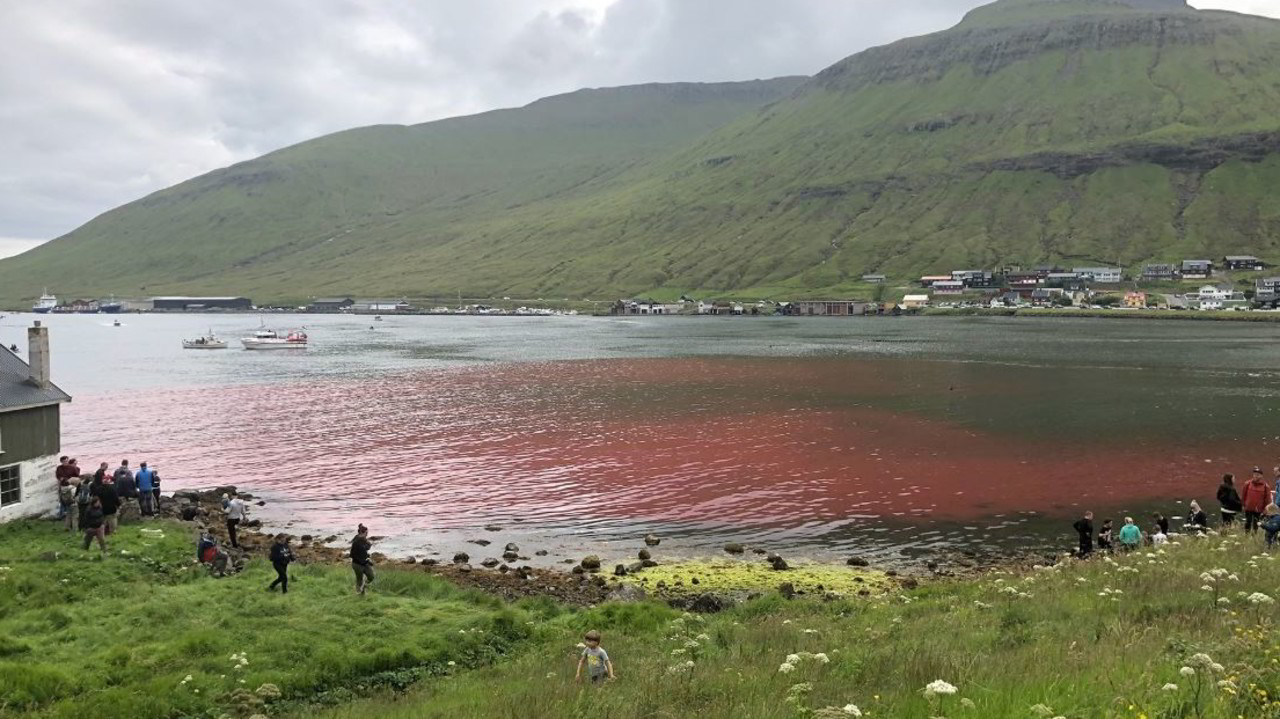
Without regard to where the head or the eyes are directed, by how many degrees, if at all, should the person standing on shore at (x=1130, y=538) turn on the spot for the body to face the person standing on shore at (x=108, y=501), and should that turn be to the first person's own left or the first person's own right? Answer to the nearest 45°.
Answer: approximately 135° to the first person's own left

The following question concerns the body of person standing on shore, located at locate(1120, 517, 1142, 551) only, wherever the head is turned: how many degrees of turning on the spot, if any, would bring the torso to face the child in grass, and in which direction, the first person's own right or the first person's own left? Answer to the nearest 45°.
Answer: approximately 180°

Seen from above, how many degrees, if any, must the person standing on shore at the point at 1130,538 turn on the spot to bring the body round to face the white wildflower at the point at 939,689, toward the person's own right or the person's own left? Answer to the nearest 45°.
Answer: approximately 180°

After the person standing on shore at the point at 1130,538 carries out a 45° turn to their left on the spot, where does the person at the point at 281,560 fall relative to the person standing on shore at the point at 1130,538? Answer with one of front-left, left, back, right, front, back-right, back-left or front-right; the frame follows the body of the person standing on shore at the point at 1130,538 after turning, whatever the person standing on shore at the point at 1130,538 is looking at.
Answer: left

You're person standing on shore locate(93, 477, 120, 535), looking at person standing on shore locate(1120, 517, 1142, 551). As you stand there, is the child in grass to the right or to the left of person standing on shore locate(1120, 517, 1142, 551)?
right

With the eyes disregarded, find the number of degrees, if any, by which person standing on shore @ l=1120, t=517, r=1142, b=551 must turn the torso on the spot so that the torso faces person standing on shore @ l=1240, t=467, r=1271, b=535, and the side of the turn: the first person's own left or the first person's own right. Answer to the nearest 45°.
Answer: approximately 90° to the first person's own right

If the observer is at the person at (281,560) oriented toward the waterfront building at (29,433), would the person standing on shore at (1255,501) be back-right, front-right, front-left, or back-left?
back-right

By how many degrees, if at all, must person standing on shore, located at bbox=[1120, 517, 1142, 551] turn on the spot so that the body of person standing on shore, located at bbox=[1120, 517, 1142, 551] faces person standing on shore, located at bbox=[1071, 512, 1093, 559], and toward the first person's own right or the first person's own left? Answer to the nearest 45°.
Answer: approximately 45° to the first person's own left

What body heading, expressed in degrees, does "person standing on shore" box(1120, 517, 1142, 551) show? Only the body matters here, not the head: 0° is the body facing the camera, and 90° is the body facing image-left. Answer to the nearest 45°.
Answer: approximately 180°

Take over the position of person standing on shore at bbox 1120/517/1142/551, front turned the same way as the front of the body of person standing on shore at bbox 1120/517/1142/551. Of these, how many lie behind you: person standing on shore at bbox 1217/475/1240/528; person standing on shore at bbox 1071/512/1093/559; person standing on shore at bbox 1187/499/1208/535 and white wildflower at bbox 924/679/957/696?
1

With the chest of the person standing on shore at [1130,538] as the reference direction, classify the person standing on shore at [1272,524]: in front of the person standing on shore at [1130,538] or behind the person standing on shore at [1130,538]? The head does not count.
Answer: behind

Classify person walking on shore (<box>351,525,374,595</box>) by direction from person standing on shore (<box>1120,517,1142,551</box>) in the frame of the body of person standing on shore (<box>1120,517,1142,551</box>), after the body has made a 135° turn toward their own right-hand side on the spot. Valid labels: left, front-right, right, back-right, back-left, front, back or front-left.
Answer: right

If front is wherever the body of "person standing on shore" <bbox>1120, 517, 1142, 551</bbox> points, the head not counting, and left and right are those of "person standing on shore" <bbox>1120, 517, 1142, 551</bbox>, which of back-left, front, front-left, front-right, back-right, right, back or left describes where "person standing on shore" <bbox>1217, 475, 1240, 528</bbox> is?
front-right
